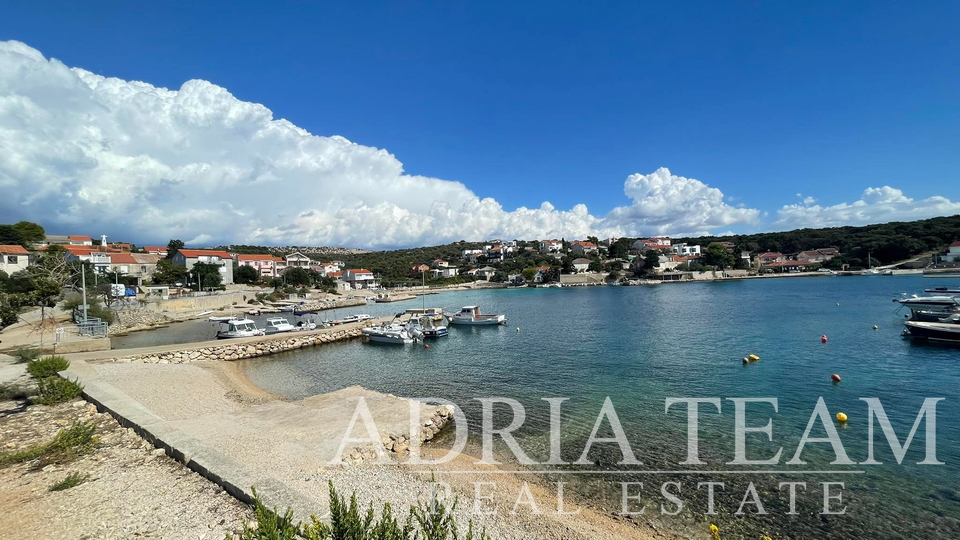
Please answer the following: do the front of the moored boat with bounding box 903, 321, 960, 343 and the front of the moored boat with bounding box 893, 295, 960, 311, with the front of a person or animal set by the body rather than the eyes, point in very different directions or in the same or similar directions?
same or similar directions

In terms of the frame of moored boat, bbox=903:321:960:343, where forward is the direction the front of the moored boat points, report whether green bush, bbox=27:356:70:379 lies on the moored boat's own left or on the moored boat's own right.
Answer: on the moored boat's own left

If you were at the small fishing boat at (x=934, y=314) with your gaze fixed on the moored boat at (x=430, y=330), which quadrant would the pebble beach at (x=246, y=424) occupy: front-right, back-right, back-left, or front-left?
front-left

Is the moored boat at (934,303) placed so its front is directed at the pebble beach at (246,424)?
no

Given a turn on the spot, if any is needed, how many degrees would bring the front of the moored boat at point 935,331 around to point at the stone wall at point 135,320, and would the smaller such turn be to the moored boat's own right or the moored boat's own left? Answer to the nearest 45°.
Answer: approximately 45° to the moored boat's own left

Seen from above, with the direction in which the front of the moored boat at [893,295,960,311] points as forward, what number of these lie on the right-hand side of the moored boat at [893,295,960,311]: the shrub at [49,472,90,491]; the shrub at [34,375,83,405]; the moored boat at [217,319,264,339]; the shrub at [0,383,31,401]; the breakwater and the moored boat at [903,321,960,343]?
0

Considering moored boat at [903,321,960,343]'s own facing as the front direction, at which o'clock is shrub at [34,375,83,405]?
The shrub is roughly at 10 o'clock from the moored boat.

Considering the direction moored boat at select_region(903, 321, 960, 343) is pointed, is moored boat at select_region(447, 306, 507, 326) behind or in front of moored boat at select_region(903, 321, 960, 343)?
in front

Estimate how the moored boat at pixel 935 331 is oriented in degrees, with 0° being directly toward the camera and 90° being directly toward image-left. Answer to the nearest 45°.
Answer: approximately 90°

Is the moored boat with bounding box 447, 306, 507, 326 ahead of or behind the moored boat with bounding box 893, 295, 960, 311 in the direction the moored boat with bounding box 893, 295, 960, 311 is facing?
ahead

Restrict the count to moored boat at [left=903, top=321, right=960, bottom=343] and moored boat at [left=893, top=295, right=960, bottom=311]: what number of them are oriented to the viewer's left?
2

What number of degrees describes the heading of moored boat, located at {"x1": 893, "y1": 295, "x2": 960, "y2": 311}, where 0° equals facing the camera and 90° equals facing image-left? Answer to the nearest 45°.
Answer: approximately 90°
